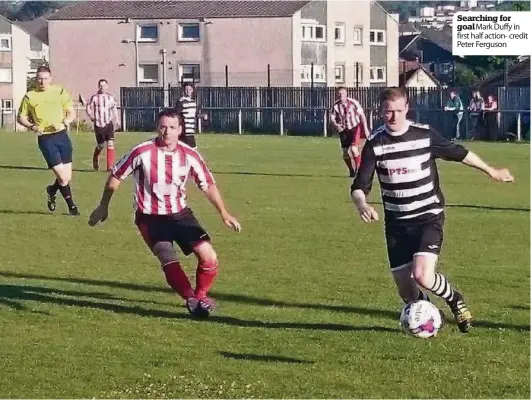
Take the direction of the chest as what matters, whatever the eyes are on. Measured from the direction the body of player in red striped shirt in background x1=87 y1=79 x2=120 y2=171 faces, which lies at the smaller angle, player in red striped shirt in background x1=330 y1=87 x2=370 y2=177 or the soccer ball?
the soccer ball

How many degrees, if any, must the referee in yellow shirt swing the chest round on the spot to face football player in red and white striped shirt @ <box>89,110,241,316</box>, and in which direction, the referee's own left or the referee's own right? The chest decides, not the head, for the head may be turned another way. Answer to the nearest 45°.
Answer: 0° — they already face them

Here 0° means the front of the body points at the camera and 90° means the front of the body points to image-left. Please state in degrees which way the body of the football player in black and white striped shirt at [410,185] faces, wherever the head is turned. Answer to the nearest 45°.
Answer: approximately 0°

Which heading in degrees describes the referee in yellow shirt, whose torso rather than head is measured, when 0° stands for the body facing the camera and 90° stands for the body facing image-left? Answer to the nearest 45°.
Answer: approximately 0°

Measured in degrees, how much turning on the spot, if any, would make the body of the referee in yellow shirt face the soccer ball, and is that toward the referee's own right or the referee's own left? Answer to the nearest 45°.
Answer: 0° — they already face it

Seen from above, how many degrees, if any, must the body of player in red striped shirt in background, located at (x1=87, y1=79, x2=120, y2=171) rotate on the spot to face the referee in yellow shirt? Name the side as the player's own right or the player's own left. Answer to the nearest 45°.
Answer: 0° — they already face them

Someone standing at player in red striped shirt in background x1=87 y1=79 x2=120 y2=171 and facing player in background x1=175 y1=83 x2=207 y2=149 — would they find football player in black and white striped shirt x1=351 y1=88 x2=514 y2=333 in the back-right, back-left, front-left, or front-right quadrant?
back-right

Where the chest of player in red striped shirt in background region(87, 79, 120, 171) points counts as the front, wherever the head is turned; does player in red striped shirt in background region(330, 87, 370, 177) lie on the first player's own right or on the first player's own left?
on the first player's own left

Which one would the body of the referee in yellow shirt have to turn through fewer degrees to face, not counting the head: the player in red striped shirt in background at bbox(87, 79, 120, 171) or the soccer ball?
the soccer ball
